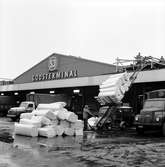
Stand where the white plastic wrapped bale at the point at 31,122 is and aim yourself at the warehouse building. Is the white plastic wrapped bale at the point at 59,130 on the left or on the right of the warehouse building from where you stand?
right

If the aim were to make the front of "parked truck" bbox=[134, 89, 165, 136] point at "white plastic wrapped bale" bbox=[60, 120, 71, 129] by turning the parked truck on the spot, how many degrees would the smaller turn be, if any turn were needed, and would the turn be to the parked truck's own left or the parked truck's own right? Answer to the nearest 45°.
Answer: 0° — it already faces it

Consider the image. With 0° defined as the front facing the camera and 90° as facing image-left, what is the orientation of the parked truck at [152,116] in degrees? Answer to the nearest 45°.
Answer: approximately 45°

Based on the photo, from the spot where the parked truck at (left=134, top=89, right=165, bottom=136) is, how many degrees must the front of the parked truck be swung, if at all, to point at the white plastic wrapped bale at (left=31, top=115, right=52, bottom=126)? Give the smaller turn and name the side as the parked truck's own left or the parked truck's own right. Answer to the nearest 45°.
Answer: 0° — it already faces it
